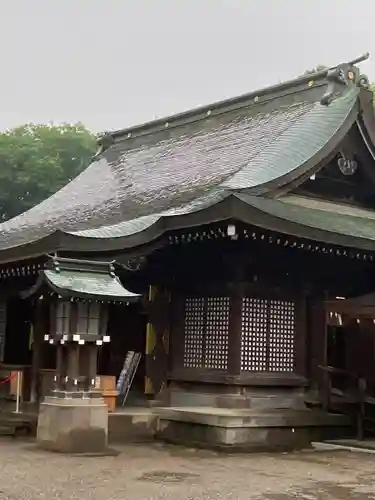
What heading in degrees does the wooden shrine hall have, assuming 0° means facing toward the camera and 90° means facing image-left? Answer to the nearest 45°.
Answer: approximately 45°

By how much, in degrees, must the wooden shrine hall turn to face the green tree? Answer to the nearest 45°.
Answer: approximately 135° to its right
